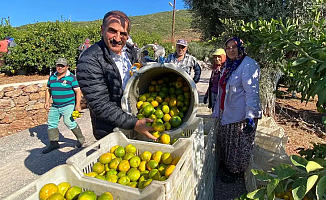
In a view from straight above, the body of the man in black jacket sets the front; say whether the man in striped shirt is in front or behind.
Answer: behind

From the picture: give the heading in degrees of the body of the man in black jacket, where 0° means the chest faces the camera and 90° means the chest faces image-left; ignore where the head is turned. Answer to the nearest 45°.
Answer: approximately 315°

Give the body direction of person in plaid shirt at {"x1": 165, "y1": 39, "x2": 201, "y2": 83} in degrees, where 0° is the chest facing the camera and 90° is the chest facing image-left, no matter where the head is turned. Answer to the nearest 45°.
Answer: approximately 0°

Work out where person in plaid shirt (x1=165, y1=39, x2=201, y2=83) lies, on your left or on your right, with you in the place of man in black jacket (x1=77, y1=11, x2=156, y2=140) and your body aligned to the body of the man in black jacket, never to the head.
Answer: on your left

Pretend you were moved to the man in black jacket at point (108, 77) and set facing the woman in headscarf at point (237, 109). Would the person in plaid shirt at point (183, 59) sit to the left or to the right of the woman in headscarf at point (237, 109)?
left

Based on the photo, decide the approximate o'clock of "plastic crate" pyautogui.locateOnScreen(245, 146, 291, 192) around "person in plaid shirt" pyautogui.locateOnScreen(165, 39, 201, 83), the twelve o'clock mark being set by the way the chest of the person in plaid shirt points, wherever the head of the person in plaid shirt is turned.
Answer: The plastic crate is roughly at 11 o'clock from the person in plaid shirt.

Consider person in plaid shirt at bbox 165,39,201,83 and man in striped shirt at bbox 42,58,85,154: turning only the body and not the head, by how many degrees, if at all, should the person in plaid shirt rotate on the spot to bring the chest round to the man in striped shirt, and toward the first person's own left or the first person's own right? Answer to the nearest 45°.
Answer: approximately 90° to the first person's own right
